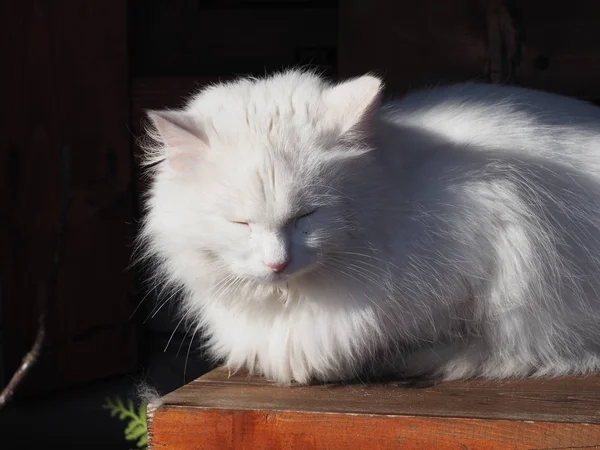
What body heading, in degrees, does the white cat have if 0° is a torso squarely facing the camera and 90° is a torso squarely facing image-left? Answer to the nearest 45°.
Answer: approximately 45°
